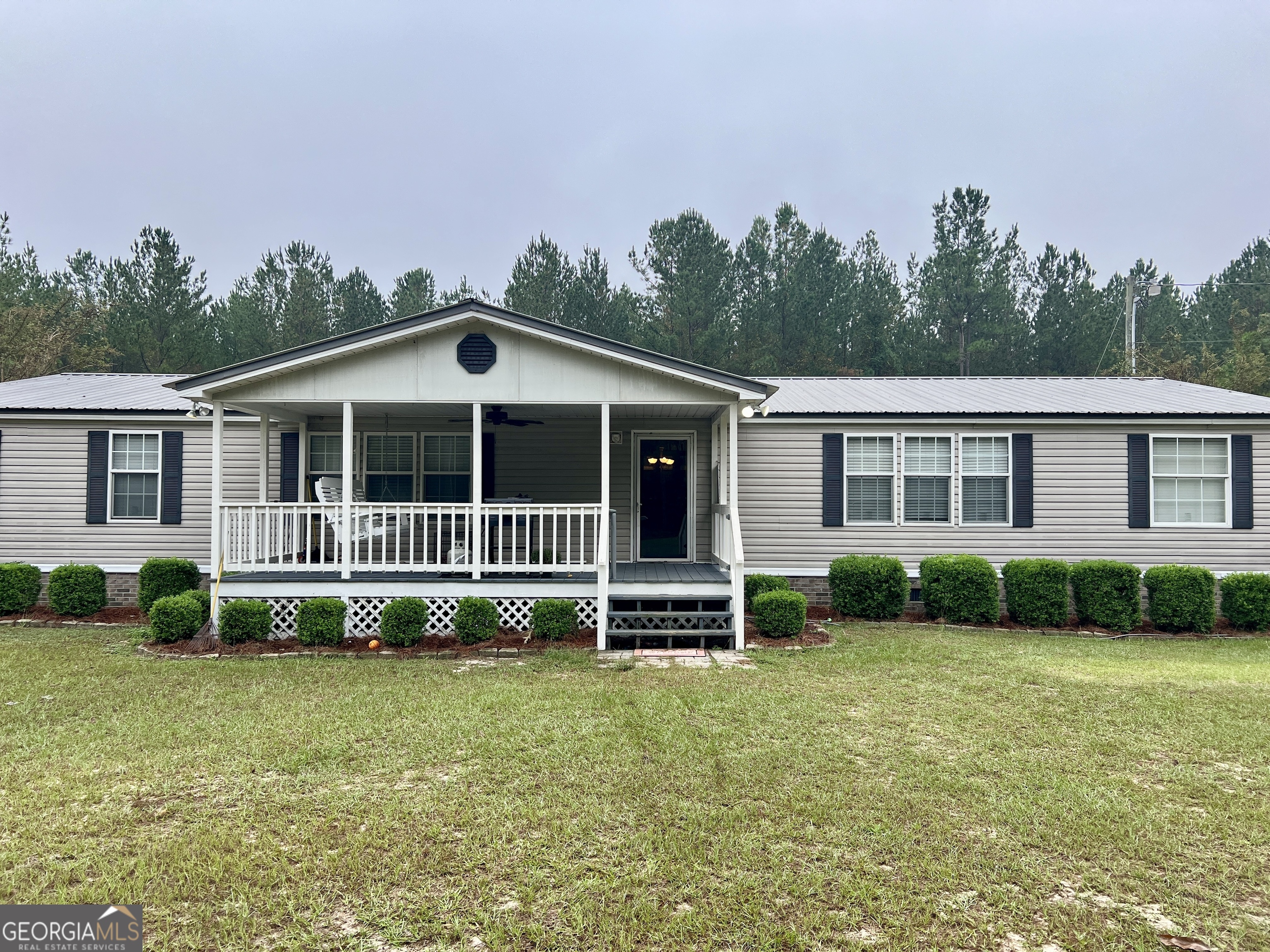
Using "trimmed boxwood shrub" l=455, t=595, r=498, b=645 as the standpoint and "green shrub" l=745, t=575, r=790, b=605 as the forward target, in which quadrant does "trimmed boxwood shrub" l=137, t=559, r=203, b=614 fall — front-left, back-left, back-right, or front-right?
back-left

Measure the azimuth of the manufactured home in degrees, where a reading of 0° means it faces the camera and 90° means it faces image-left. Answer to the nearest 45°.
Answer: approximately 0°

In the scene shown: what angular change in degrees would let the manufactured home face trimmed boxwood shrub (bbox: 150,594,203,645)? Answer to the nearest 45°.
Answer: approximately 45° to its right

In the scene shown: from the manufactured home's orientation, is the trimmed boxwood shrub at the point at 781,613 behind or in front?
in front

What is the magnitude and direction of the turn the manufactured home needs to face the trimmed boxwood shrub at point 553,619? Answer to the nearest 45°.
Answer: approximately 45° to its right

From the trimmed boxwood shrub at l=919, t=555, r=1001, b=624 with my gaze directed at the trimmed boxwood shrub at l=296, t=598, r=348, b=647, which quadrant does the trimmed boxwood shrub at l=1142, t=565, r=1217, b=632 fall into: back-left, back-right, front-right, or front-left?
back-left

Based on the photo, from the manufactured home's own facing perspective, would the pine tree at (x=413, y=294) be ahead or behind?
behind

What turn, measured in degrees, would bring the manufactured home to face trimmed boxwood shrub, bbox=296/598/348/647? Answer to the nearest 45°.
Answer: approximately 45° to its right

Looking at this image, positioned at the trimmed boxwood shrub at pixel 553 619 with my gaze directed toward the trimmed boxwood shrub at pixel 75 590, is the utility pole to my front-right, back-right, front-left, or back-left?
back-right

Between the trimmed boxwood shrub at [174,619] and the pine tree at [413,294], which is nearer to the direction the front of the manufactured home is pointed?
the trimmed boxwood shrub

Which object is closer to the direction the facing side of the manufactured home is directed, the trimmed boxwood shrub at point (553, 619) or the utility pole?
the trimmed boxwood shrub

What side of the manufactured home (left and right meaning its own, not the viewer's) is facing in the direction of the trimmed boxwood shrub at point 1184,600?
left
